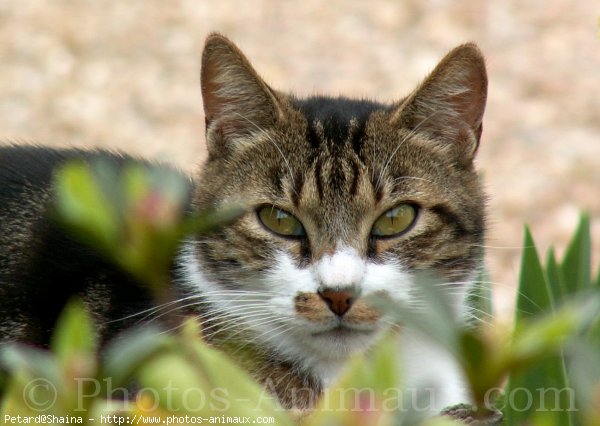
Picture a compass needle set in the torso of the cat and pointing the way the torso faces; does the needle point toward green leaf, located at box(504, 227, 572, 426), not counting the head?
yes

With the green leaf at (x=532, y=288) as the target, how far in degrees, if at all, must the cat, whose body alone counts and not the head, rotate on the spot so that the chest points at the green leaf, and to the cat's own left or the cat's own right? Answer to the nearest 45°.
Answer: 0° — it already faces it

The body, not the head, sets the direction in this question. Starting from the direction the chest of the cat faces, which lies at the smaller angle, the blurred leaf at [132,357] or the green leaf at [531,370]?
the green leaf

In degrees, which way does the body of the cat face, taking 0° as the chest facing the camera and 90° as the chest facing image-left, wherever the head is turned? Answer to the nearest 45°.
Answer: approximately 315°

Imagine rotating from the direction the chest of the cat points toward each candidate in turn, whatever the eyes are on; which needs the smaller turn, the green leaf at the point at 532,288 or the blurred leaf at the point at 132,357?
the green leaf

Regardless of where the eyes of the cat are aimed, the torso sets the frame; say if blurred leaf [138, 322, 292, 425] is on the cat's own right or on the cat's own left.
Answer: on the cat's own right

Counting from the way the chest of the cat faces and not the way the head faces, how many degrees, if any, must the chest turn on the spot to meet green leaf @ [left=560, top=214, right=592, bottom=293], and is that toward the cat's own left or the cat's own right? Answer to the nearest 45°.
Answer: approximately 45° to the cat's own left
